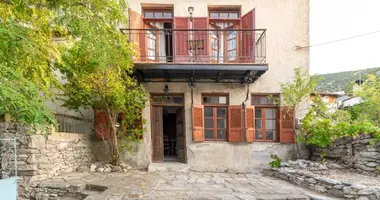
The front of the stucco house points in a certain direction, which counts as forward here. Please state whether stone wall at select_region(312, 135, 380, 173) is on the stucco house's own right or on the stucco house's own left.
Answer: on the stucco house's own left

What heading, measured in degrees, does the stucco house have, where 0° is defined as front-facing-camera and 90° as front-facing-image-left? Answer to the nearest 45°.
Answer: approximately 0°

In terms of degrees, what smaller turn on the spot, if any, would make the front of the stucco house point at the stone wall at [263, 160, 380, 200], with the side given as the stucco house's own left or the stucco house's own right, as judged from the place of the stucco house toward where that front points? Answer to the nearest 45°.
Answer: approximately 45° to the stucco house's own left

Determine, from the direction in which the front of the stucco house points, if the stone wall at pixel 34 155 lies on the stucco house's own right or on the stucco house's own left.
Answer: on the stucco house's own right
